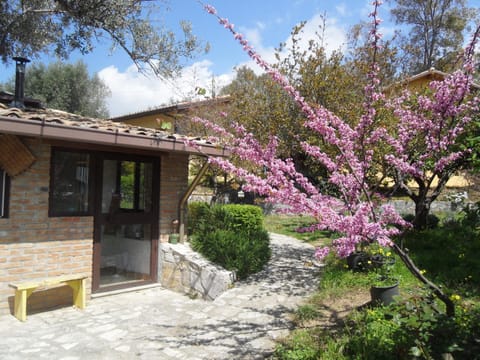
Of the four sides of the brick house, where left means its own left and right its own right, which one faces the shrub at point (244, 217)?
left

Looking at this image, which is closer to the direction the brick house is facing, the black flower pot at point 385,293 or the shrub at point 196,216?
the black flower pot

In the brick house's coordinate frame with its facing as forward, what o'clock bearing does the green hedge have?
The green hedge is roughly at 10 o'clock from the brick house.

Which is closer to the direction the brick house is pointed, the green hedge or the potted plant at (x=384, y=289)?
the potted plant

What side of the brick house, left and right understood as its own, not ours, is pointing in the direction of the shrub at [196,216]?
left

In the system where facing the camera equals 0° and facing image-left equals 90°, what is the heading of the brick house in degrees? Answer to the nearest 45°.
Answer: approximately 315°

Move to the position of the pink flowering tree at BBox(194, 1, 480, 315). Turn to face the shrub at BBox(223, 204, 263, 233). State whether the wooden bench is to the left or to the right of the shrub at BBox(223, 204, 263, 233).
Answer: left
